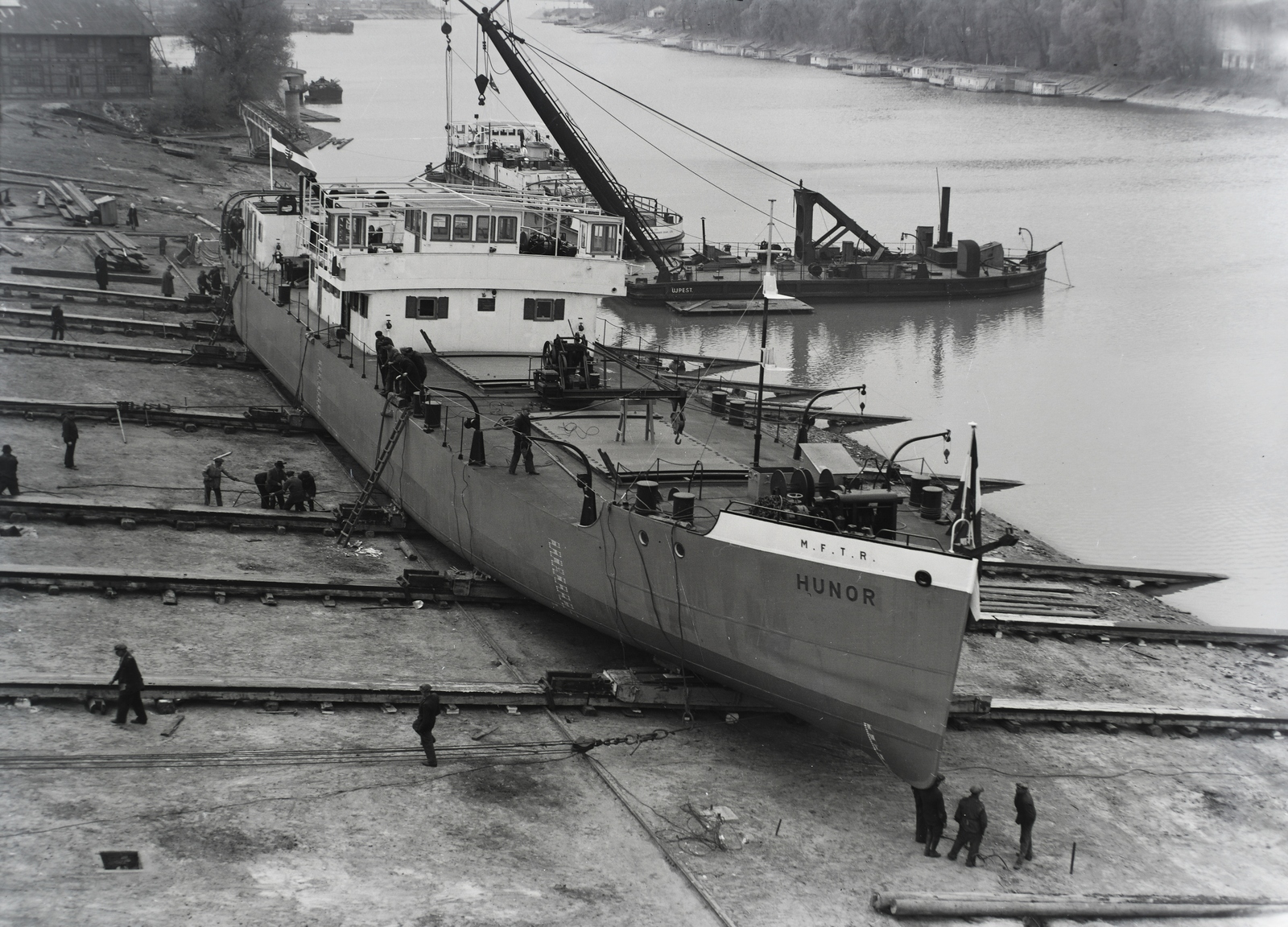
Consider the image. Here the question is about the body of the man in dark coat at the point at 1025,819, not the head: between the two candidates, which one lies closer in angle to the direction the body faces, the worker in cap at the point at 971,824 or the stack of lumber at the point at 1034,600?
the worker in cap

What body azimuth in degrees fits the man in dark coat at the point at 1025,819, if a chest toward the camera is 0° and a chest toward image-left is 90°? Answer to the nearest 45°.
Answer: approximately 90°

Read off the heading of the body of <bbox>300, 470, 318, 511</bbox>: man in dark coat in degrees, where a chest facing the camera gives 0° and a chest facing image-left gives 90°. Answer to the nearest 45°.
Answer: approximately 90°
